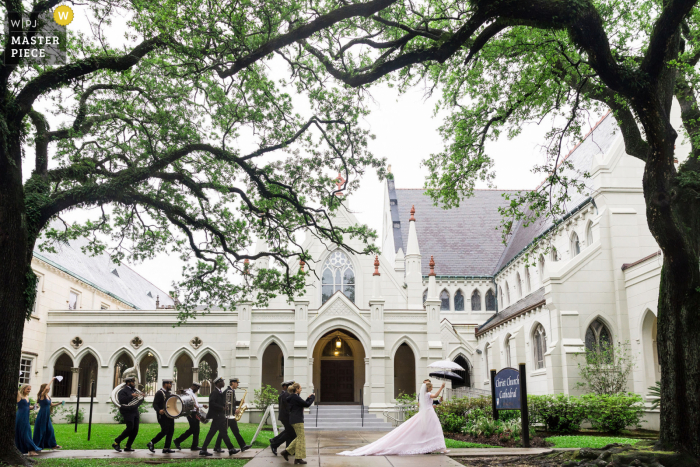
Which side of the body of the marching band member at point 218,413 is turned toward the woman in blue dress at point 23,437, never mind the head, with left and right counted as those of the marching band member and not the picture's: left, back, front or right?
back

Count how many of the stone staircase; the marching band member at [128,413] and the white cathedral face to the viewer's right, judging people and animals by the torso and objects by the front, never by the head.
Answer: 1

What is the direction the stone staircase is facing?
toward the camera

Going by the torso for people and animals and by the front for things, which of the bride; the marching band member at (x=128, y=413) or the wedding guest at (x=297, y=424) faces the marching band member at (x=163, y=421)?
the marching band member at (x=128, y=413)

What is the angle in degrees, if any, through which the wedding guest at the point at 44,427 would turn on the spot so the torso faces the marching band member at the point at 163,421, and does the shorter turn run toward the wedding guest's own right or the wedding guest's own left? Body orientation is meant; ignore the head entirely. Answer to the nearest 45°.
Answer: approximately 45° to the wedding guest's own right

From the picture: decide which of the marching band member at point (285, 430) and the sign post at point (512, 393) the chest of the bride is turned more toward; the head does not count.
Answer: the sign post

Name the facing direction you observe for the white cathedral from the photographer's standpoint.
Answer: facing the viewer

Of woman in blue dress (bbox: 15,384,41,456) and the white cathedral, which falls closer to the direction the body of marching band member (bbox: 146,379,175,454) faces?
the white cathedral

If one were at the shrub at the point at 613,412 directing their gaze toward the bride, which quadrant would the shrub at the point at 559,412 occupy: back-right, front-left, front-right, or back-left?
front-right

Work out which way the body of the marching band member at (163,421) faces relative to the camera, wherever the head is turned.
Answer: to the viewer's right

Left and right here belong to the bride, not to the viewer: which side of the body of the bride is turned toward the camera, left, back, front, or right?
right

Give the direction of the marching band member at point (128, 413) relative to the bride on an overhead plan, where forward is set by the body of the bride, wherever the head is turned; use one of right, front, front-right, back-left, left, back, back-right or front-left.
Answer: back

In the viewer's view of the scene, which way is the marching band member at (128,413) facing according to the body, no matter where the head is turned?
to the viewer's right

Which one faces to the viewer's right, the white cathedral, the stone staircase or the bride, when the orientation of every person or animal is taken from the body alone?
the bride

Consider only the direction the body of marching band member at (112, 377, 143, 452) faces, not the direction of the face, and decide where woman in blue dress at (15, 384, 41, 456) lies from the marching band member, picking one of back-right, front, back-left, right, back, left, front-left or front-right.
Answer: back

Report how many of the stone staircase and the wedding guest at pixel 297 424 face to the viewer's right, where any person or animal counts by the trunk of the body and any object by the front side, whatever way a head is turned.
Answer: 1

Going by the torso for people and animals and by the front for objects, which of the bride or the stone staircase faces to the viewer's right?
the bride
